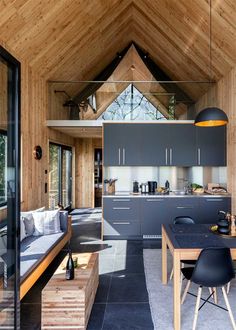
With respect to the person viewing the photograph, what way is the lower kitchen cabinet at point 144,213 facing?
facing the viewer

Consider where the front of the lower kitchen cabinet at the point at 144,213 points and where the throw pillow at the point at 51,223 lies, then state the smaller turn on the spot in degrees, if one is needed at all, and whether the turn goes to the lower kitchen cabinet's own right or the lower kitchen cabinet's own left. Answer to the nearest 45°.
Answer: approximately 45° to the lower kitchen cabinet's own right

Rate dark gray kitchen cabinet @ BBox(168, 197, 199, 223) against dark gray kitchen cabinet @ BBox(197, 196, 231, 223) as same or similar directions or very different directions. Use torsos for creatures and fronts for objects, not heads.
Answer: same or similar directions

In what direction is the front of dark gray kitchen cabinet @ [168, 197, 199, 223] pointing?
toward the camera

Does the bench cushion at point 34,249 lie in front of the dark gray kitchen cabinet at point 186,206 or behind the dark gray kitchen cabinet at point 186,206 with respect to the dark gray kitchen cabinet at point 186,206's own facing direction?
in front

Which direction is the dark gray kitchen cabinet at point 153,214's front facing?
toward the camera

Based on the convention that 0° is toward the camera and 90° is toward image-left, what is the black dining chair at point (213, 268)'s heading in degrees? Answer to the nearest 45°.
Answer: approximately 135°

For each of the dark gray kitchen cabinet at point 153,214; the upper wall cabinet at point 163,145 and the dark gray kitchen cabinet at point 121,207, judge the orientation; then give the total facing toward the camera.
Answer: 3

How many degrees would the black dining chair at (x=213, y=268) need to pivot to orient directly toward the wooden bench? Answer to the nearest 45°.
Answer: approximately 45° to its left

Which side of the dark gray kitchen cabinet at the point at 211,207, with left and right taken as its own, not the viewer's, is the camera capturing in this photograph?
front

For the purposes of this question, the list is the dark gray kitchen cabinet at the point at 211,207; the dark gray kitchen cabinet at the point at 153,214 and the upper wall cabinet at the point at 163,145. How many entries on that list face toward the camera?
3

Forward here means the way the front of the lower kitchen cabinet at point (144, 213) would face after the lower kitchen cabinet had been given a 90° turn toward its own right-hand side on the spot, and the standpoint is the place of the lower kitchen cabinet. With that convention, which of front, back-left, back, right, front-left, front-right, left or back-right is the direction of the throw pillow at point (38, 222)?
front-left

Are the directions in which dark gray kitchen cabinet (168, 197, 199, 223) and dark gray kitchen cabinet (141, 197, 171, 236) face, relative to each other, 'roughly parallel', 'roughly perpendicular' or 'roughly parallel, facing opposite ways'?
roughly parallel
